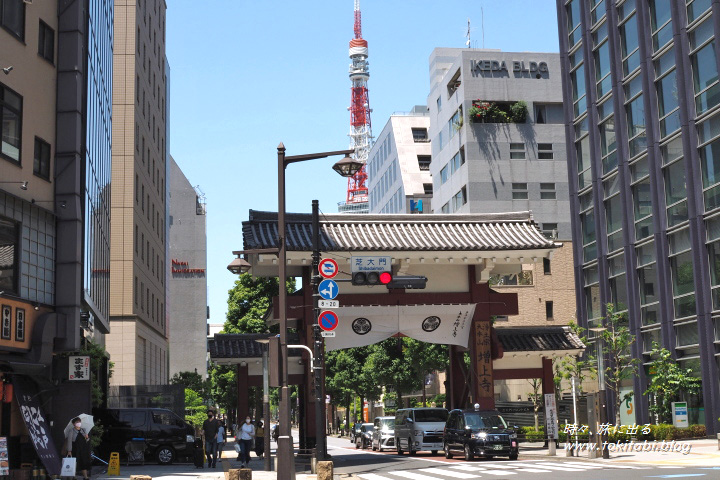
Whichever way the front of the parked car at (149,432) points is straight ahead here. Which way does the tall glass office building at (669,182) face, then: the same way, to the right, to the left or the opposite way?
the opposite way

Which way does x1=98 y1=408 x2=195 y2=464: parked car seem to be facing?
to the viewer's right

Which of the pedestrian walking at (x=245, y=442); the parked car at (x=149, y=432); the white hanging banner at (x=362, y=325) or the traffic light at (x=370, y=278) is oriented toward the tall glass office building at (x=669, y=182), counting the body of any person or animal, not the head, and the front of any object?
the parked car

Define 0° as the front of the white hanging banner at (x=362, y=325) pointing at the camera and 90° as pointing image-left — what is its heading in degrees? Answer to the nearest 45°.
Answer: approximately 0°

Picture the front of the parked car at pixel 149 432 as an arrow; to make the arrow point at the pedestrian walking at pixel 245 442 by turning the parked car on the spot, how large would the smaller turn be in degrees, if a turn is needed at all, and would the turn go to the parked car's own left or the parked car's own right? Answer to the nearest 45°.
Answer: approximately 45° to the parked car's own right

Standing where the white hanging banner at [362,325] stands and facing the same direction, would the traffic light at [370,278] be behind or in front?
in front

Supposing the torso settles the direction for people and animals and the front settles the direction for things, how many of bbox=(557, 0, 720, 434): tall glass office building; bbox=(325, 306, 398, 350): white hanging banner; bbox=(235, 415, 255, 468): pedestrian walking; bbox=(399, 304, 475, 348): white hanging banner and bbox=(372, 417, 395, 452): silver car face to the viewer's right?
0

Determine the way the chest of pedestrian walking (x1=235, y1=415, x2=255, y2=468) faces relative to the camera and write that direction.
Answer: toward the camera

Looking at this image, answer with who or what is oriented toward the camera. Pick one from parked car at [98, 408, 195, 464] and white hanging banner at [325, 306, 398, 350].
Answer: the white hanging banner

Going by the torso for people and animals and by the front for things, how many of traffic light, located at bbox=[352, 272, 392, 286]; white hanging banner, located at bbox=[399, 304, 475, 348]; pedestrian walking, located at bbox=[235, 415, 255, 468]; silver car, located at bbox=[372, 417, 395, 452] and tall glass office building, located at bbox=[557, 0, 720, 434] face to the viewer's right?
0

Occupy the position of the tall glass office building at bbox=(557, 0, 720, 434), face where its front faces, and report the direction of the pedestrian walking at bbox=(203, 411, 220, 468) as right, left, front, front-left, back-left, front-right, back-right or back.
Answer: front

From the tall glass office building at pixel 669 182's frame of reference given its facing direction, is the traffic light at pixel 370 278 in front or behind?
in front

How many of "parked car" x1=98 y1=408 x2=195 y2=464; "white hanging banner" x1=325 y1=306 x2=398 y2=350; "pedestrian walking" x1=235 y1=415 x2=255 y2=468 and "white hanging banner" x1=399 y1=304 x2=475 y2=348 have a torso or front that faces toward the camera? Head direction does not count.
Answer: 3

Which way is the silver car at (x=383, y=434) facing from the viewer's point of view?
toward the camera

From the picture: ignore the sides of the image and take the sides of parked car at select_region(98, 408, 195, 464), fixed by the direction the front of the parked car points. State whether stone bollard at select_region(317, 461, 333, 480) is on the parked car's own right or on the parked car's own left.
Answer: on the parked car's own right
